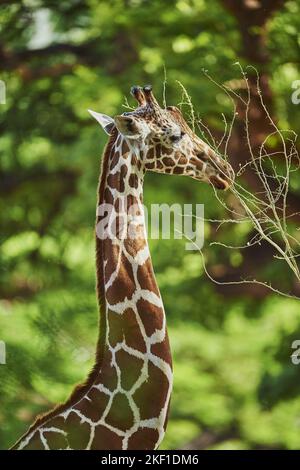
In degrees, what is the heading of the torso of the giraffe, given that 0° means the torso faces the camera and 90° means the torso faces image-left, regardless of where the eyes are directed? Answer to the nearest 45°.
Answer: approximately 270°
